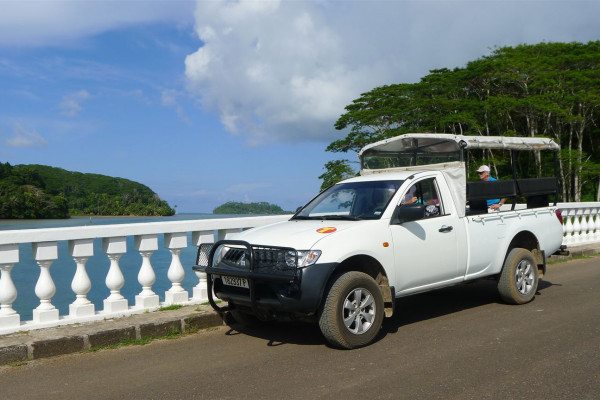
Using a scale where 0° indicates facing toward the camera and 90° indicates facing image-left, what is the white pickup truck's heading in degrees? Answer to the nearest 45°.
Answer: approximately 45°

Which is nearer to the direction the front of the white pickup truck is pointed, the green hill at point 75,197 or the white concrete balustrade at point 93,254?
the white concrete balustrade

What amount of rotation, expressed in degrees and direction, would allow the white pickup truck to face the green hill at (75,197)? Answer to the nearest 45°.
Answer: approximately 90° to its right

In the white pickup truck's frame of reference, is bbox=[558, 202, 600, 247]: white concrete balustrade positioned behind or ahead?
behind

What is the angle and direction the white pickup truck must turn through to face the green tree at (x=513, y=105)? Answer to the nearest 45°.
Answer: approximately 135° to its right

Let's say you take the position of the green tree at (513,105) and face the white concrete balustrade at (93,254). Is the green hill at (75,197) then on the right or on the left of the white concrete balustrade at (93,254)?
right

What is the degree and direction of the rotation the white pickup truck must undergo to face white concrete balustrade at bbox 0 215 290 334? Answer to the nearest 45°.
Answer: approximately 45° to its right

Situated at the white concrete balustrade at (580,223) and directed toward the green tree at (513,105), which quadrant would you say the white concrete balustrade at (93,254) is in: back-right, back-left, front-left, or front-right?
back-left
